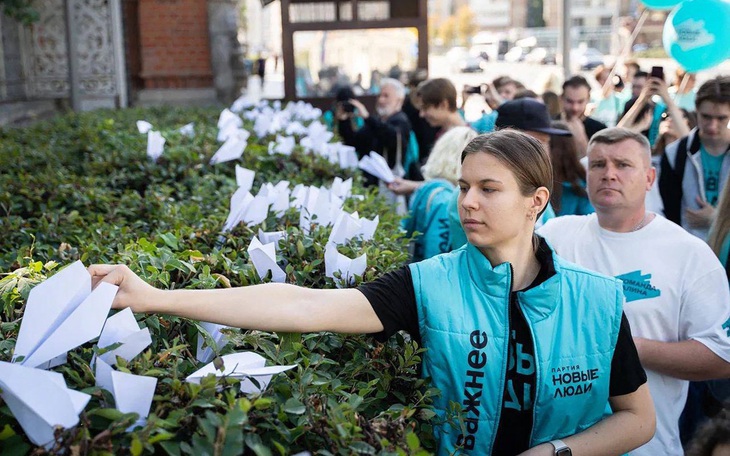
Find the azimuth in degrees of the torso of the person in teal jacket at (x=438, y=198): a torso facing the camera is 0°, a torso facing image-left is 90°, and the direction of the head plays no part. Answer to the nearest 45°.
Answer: approximately 135°

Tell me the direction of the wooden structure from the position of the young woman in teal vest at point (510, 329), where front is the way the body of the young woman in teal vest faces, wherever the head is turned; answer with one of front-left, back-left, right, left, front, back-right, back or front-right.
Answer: back

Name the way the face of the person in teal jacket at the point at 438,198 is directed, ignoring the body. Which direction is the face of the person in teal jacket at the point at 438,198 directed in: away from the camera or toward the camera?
away from the camera

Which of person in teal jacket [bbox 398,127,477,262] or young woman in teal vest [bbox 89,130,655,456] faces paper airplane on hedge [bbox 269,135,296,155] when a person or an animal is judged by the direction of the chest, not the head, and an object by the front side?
the person in teal jacket

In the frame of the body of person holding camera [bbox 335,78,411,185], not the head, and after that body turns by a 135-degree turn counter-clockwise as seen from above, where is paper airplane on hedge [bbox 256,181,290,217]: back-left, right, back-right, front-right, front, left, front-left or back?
right

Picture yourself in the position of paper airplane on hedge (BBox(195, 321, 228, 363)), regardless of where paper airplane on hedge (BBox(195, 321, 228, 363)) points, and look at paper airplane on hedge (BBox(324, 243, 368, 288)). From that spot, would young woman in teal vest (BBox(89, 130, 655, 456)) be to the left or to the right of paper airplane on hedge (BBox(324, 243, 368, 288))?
right

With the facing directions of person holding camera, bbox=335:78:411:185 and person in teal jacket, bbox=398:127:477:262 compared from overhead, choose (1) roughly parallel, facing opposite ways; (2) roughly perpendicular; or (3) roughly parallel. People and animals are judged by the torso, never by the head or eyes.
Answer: roughly perpendicular

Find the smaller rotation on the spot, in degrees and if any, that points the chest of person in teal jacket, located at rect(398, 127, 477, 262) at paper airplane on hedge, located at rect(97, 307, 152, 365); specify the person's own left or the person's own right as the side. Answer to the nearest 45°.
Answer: approximately 135° to the person's own left

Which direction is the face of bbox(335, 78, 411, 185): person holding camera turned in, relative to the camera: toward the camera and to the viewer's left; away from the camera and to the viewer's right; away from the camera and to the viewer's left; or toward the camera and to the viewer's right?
toward the camera and to the viewer's left
